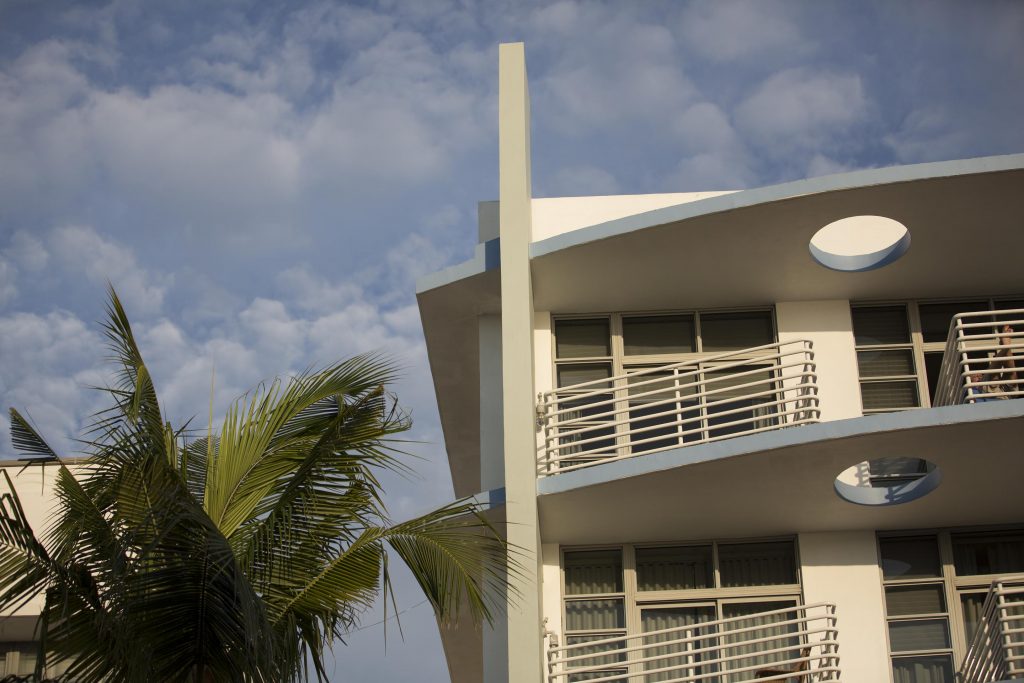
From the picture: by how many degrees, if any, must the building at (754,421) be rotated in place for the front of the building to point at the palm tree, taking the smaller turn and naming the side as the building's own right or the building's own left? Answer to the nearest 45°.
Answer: approximately 45° to the building's own right

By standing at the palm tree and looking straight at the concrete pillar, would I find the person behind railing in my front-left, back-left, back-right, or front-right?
front-right

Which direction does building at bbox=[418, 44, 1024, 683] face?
toward the camera

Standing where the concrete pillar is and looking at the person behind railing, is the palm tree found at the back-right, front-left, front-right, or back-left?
back-right
